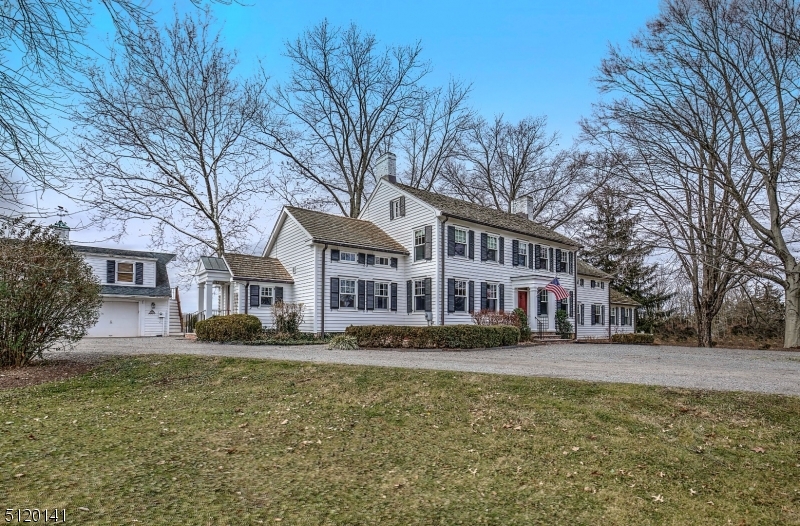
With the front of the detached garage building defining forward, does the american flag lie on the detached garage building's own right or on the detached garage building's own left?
on the detached garage building's own left

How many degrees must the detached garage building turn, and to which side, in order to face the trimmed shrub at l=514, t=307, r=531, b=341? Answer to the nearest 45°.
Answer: approximately 45° to its left

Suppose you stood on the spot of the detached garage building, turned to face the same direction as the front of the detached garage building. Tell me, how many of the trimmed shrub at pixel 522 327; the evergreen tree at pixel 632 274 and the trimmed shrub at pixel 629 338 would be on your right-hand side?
0

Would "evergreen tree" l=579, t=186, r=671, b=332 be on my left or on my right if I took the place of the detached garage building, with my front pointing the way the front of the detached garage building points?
on my left

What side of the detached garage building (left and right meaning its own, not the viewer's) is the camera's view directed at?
front

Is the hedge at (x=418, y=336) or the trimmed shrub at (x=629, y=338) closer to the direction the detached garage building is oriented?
the hedge

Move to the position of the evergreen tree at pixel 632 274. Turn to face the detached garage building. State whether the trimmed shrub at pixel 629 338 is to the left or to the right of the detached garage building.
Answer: left

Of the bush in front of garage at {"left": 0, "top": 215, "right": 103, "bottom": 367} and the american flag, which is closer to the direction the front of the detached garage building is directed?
the bush in front of garage

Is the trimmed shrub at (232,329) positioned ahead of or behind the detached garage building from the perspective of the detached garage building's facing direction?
ahead
